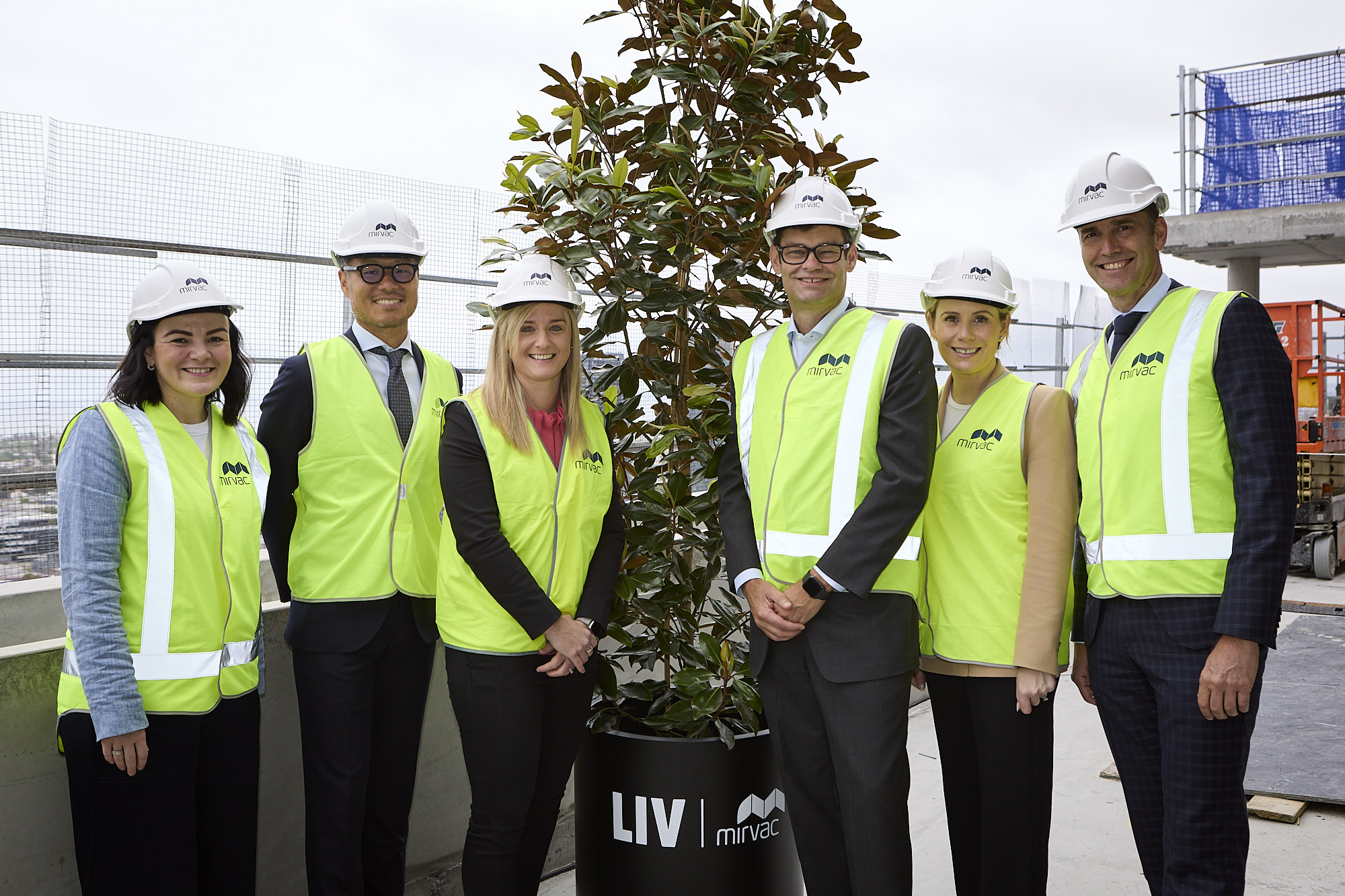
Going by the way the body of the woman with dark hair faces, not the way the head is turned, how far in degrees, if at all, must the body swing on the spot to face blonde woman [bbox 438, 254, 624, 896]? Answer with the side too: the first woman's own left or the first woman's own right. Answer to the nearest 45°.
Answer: approximately 45° to the first woman's own left

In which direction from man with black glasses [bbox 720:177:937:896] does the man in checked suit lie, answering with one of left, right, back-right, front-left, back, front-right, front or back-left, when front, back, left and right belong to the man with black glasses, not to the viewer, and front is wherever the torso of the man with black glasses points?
back-left

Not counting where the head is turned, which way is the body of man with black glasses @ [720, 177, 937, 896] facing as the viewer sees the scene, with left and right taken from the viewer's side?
facing the viewer and to the left of the viewer

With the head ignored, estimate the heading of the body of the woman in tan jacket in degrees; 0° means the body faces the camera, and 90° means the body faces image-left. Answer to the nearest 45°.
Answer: approximately 45°

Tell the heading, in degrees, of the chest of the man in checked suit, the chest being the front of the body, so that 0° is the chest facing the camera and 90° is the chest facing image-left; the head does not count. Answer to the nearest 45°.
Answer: approximately 45°

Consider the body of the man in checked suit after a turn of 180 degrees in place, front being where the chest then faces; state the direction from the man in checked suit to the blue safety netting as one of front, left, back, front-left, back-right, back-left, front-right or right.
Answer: front-left

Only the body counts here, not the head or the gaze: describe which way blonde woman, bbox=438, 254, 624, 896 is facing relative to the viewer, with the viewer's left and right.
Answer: facing the viewer and to the right of the viewer

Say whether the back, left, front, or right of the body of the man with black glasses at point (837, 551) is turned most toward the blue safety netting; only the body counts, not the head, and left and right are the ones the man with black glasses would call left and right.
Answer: back

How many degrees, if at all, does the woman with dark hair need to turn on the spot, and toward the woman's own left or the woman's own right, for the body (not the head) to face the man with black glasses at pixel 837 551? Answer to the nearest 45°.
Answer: approximately 45° to the woman's own left

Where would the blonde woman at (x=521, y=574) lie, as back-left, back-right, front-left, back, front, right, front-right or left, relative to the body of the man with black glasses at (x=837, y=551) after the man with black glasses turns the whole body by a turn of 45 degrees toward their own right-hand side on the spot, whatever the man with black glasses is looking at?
front

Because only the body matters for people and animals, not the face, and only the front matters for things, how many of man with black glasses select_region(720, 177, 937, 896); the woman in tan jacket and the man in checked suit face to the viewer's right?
0

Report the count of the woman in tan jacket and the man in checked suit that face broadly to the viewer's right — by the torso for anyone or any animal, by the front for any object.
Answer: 0

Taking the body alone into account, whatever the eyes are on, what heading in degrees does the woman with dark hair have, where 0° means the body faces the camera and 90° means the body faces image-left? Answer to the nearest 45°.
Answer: approximately 315°

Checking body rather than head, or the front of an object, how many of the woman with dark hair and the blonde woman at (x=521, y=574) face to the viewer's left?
0
